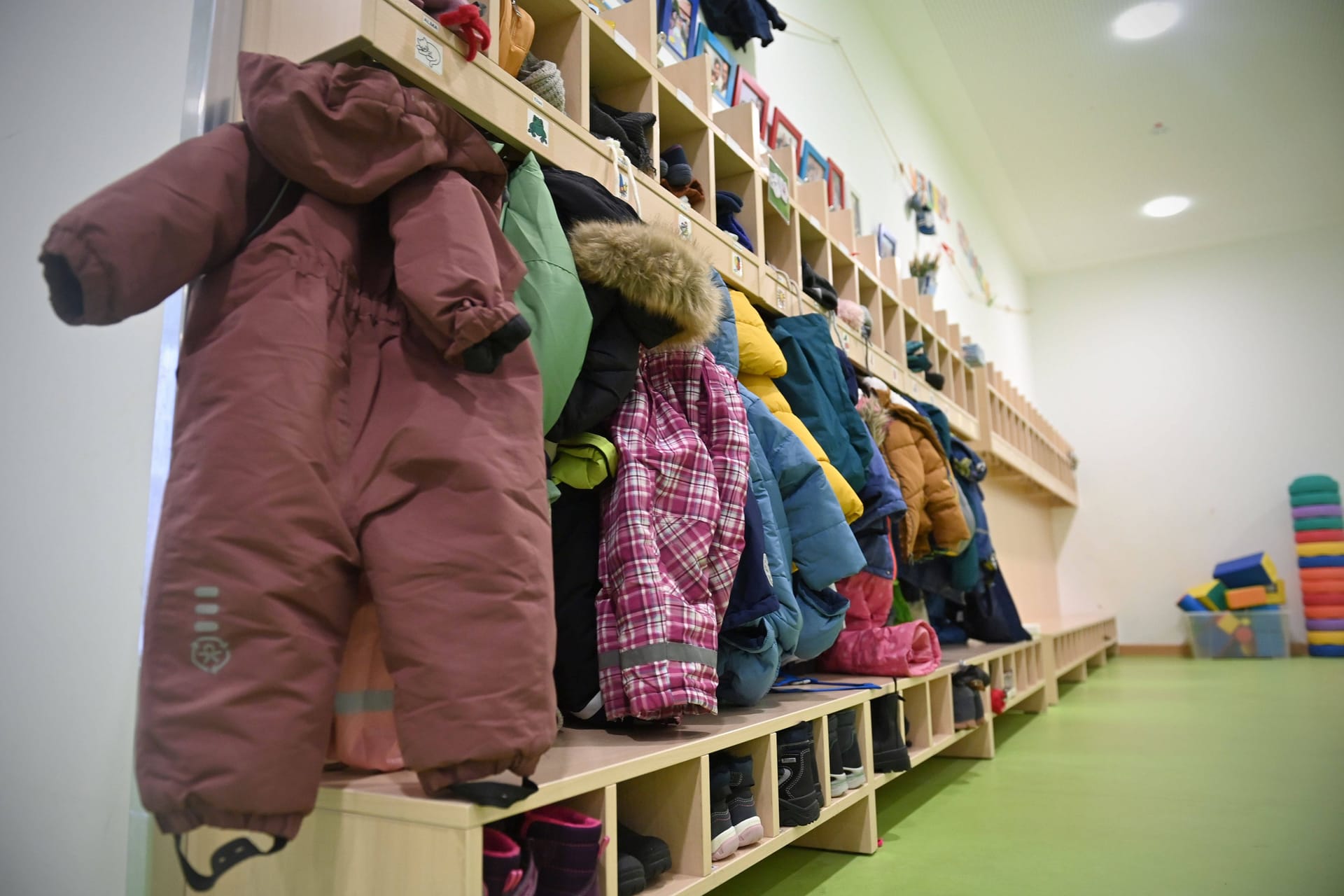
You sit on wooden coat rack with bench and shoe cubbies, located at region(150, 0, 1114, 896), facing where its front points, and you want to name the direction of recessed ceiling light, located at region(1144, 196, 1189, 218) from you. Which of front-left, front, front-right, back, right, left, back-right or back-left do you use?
left

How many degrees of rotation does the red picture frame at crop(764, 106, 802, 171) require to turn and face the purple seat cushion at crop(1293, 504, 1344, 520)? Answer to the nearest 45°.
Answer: approximately 90° to its left

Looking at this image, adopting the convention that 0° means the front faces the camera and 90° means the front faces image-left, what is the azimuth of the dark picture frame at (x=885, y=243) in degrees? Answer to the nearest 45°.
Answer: approximately 315°

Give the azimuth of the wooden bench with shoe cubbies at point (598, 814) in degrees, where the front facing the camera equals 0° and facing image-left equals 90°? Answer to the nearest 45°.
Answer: approximately 315°

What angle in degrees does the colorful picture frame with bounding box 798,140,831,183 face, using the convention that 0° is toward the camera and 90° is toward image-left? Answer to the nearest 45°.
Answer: approximately 315°

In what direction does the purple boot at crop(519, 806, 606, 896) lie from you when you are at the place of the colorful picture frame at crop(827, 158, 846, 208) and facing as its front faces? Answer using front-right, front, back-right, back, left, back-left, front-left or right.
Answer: front-right

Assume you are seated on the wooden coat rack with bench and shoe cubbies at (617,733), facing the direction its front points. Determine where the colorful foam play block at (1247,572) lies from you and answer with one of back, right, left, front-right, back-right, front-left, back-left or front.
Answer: left
